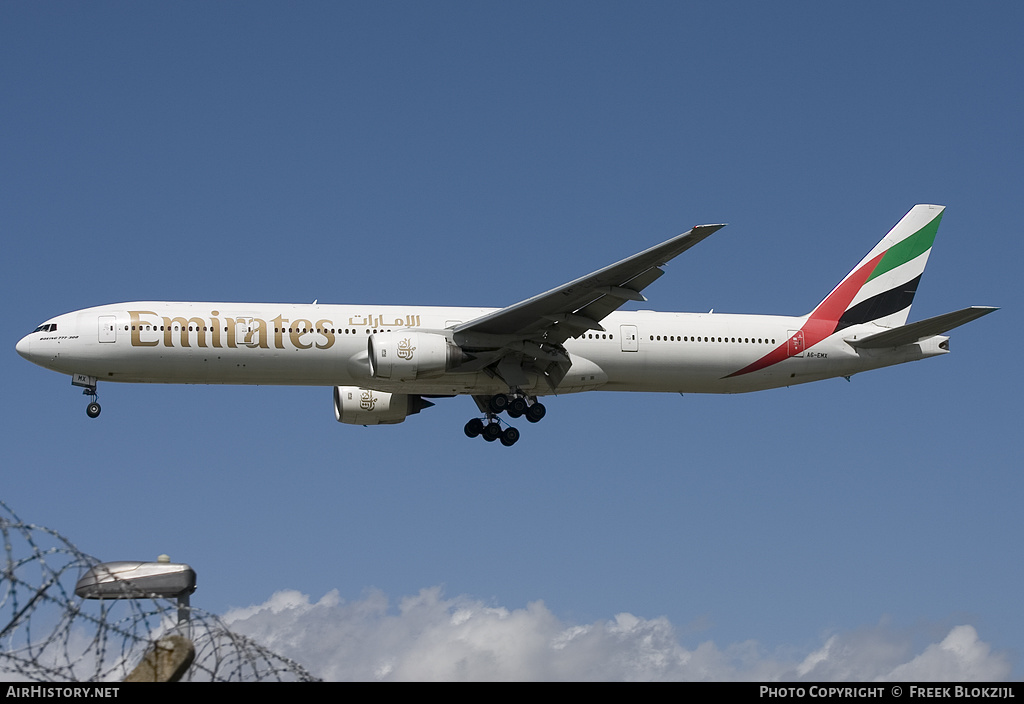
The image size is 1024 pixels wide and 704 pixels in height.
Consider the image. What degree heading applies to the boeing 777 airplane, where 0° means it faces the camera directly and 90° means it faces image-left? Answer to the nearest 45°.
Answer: approximately 90°
